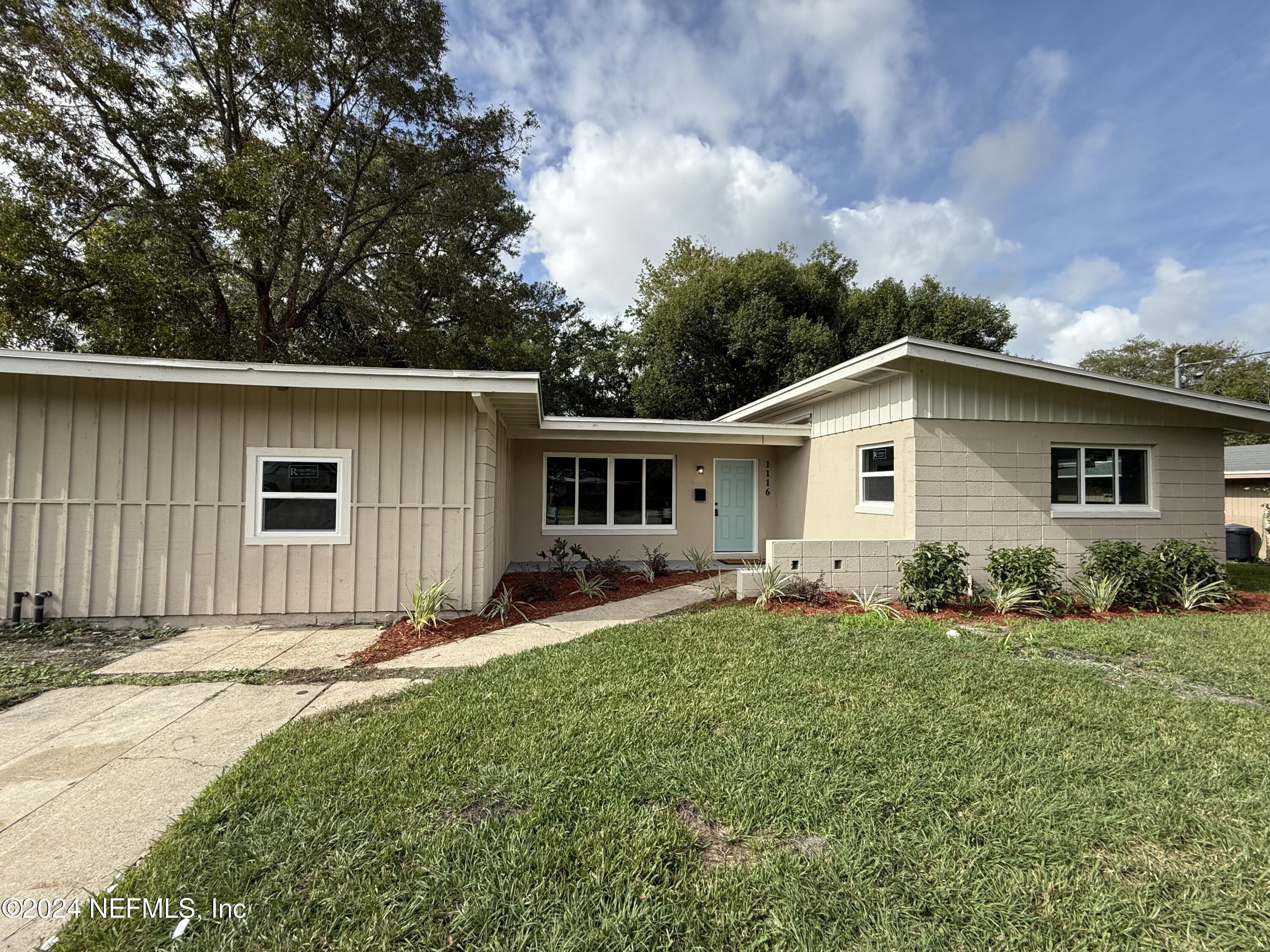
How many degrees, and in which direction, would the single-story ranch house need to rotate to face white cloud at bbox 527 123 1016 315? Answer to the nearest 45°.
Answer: approximately 180°

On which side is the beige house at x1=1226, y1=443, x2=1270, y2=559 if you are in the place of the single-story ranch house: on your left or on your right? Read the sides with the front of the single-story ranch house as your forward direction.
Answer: on your left

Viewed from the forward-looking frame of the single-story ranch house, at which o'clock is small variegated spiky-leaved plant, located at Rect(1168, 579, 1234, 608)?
The small variegated spiky-leaved plant is roughly at 9 o'clock from the single-story ranch house.

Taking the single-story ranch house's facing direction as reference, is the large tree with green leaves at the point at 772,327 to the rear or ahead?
to the rear

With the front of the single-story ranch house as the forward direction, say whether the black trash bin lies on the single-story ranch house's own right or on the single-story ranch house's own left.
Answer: on the single-story ranch house's own left

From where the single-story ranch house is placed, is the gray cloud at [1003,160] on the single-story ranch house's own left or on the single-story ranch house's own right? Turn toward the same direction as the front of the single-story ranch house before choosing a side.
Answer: on the single-story ranch house's own left

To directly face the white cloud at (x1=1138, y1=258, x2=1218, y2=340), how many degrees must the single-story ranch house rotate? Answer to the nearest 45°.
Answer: approximately 135° to its left

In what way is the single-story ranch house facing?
toward the camera
